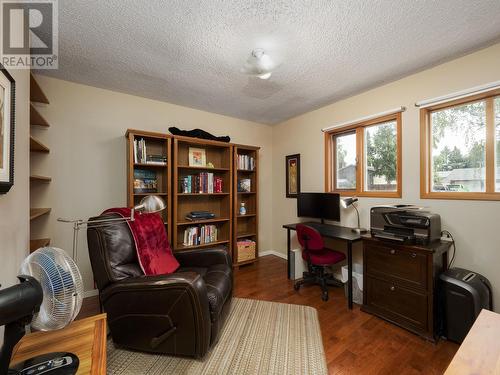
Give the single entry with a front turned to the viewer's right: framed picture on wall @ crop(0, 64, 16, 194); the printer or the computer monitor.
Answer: the framed picture on wall

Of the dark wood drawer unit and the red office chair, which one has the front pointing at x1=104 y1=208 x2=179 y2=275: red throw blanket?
the dark wood drawer unit

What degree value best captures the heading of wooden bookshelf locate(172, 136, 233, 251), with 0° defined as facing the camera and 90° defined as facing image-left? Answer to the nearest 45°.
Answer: approximately 315°

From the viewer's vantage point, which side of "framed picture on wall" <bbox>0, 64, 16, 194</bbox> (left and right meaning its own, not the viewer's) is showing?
right

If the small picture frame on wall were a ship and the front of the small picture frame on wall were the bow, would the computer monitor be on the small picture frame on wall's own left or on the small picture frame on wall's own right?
on the small picture frame on wall's own left

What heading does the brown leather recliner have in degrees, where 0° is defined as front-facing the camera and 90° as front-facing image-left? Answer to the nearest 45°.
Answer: approximately 315°

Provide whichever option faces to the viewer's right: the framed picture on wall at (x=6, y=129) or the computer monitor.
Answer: the framed picture on wall

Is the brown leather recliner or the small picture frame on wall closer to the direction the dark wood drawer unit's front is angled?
the brown leather recliner

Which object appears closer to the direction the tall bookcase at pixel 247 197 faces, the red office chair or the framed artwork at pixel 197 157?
the red office chair

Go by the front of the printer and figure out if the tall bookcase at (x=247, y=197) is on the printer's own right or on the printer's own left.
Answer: on the printer's own right
